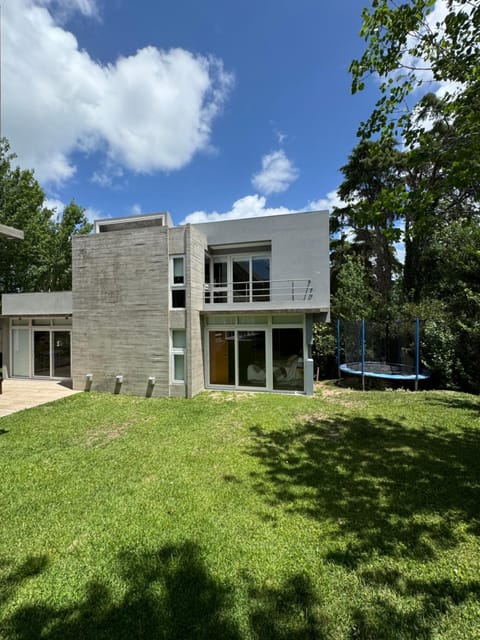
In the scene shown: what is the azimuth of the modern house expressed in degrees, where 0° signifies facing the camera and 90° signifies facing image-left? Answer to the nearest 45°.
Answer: approximately 0°

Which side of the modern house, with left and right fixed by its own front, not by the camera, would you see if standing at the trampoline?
left

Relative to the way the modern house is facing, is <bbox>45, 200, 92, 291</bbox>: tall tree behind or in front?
behind

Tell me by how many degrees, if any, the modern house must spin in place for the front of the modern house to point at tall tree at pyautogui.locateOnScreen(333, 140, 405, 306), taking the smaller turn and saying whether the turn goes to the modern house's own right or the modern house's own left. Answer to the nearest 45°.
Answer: approximately 135° to the modern house's own left

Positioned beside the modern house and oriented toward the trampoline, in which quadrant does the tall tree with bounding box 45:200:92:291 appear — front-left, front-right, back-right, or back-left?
back-left
